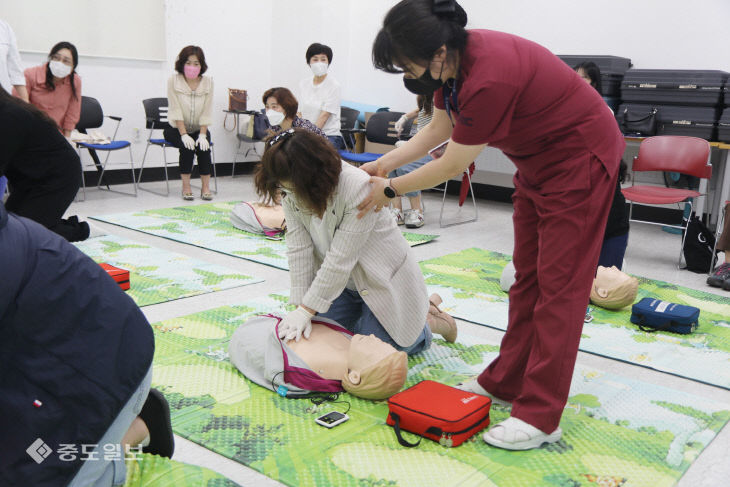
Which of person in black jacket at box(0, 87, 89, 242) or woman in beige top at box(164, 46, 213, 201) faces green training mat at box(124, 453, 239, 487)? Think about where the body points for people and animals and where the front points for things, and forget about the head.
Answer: the woman in beige top

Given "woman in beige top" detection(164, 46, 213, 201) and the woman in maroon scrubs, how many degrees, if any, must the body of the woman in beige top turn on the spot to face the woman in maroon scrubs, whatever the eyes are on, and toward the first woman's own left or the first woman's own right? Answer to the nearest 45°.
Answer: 0° — they already face them

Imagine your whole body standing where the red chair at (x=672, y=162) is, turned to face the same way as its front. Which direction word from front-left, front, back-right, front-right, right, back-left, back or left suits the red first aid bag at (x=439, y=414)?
front-left

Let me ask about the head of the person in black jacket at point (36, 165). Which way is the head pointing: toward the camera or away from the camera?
away from the camera

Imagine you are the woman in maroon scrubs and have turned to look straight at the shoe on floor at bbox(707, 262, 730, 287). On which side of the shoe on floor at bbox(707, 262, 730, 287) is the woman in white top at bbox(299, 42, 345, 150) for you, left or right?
left

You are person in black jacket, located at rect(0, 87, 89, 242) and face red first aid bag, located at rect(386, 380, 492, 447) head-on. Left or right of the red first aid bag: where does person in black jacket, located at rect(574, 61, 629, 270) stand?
left

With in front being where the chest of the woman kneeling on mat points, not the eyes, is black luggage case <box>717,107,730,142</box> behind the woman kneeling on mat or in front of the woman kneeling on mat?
behind

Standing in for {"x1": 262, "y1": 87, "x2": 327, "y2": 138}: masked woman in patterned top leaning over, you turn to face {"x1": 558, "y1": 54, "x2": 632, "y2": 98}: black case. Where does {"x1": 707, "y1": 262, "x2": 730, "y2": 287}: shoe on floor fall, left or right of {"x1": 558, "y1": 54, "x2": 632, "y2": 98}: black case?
right
